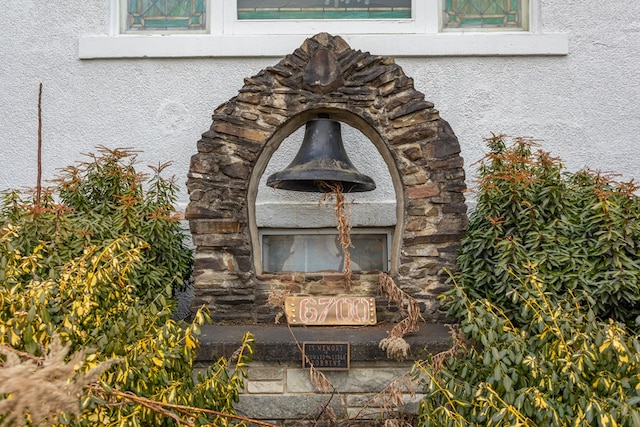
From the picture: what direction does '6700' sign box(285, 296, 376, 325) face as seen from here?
toward the camera

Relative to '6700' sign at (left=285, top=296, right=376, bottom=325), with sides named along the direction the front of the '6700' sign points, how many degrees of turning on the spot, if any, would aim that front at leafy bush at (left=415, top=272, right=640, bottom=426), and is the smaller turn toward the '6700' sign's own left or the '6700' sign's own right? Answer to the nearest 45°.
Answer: approximately 45° to the '6700' sign's own left

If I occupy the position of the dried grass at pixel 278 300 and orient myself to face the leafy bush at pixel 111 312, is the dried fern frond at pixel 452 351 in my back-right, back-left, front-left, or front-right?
back-left

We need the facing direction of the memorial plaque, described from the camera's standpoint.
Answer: facing the viewer

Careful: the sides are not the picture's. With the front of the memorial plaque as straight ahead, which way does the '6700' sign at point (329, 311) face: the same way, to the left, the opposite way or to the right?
the same way

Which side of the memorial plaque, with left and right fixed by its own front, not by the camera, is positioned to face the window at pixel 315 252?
back

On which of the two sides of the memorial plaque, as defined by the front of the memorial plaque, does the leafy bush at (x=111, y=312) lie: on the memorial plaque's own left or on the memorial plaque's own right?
on the memorial plaque's own right

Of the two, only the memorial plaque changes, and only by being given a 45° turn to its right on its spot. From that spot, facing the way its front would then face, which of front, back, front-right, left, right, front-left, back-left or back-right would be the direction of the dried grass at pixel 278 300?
right

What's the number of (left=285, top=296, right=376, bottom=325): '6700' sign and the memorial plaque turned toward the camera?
2

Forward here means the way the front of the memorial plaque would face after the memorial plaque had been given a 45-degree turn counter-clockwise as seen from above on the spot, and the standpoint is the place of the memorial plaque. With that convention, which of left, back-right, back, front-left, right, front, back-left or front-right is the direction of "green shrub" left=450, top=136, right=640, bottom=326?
front-left

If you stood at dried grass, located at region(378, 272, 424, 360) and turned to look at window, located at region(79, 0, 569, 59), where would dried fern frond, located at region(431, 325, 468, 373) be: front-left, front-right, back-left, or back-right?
back-right

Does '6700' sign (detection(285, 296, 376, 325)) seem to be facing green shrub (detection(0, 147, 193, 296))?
no
